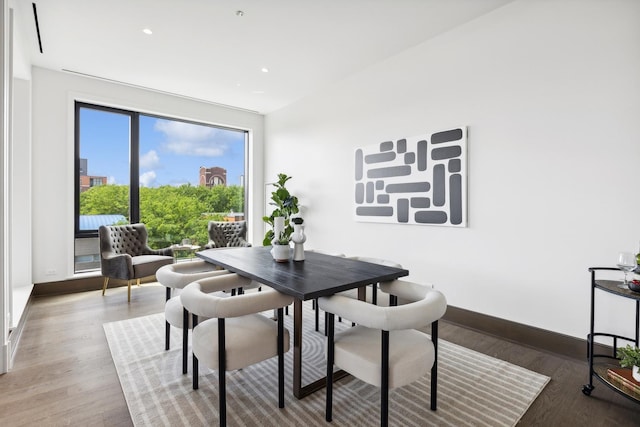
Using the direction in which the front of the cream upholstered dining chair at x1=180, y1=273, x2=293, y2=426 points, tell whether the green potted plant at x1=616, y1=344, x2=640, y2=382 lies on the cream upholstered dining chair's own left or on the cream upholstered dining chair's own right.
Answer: on the cream upholstered dining chair's own right

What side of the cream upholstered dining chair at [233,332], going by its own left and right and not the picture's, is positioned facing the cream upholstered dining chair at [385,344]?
right

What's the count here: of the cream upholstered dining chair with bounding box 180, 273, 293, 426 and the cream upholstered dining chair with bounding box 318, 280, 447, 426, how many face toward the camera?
0

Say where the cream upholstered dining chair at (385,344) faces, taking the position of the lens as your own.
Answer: facing away from the viewer and to the left of the viewer

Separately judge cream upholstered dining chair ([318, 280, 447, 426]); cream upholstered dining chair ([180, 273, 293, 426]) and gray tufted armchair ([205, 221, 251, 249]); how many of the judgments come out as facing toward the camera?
1

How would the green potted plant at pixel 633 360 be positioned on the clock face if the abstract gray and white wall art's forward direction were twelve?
The green potted plant is roughly at 9 o'clock from the abstract gray and white wall art.

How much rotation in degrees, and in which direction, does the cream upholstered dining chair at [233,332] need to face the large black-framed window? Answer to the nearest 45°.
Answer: approximately 45° to its left

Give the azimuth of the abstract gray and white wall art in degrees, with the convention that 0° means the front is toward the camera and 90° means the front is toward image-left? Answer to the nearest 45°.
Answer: approximately 45°

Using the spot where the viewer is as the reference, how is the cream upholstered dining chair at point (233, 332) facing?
facing away from the viewer and to the right of the viewer

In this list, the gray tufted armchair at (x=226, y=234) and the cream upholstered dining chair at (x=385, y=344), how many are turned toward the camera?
1

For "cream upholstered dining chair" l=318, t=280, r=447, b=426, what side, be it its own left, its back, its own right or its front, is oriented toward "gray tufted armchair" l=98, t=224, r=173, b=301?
front

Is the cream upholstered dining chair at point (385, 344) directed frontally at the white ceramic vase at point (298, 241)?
yes
